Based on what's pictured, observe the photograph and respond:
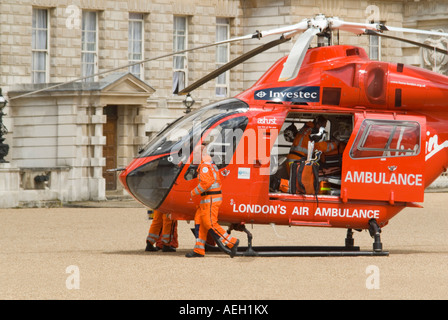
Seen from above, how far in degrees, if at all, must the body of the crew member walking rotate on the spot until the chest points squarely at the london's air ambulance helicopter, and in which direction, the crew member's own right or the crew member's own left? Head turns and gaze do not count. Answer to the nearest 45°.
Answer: approximately 180°

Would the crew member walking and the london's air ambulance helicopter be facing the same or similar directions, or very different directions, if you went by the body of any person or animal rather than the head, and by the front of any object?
same or similar directions

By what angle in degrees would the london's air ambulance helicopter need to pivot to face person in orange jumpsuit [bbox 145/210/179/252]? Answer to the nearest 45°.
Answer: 0° — it already faces them

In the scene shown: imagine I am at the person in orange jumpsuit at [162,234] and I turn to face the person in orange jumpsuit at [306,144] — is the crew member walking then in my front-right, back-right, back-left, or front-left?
front-right

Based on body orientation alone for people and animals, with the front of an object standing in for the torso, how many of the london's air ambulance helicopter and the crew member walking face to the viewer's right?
0

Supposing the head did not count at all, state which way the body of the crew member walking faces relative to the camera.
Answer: to the viewer's left

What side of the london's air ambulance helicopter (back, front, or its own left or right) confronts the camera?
left
